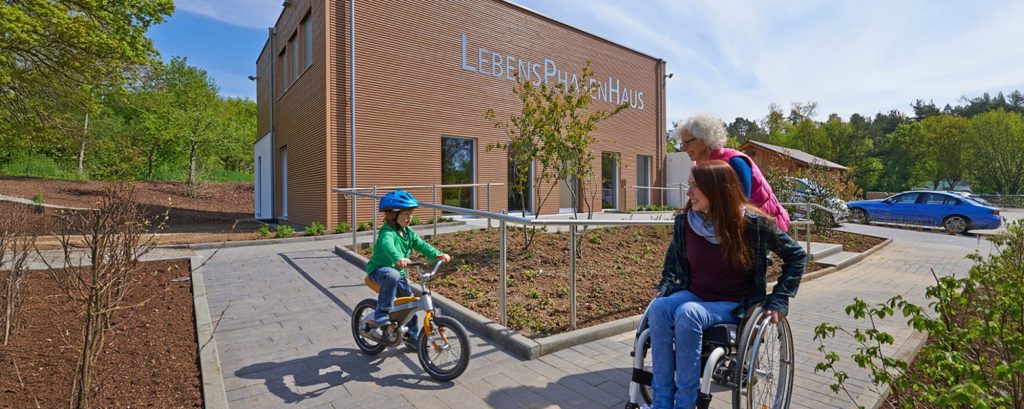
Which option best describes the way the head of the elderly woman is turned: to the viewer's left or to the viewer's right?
to the viewer's left

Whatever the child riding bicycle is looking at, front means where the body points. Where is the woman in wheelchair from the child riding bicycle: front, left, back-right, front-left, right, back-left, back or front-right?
front

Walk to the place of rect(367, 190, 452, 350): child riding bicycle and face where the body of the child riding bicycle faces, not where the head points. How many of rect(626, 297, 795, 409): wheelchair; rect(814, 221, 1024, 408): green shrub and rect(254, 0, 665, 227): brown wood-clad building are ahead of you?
2

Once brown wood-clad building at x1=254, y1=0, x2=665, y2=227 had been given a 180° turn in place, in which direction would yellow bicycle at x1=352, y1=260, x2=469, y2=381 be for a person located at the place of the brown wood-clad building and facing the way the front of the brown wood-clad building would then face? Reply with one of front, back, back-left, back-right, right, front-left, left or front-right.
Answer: back-left

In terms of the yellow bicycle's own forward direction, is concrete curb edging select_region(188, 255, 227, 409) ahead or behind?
behind

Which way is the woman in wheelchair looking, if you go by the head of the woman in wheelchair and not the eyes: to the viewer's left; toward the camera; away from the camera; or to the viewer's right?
to the viewer's left

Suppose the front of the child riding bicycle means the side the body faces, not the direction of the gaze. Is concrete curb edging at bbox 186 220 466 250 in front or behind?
behind

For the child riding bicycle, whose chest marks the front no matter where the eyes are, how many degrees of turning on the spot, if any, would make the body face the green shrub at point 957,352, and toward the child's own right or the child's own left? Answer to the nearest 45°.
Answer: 0° — they already face it

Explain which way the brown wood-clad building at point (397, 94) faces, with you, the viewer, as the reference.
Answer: facing the viewer and to the right of the viewer

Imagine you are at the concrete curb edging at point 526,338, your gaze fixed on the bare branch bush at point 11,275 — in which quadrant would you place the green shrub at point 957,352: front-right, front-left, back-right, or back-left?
back-left

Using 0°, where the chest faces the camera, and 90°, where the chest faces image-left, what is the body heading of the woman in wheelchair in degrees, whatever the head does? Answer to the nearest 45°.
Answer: approximately 45°

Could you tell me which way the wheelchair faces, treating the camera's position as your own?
facing the viewer and to the left of the viewer

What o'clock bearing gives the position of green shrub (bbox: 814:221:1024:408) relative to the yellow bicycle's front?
The green shrub is roughly at 12 o'clock from the yellow bicycle.

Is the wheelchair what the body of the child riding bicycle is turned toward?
yes

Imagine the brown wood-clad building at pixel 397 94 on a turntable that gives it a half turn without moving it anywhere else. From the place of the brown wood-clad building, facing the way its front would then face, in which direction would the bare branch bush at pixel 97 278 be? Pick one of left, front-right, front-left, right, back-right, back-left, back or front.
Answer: back-left

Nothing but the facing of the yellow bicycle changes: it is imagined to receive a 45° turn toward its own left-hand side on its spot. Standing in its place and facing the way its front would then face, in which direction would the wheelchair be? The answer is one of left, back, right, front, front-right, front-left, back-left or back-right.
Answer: front-right

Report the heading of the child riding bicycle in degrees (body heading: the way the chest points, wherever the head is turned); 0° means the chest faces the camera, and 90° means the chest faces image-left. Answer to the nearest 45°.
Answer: approximately 315°

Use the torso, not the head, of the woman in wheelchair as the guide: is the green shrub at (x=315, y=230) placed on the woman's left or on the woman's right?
on the woman's right
